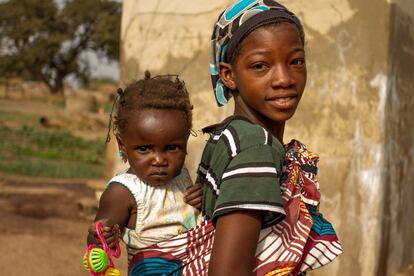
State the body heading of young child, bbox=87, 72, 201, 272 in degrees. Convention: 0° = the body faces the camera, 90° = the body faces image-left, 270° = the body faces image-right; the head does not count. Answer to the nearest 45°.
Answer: approximately 315°

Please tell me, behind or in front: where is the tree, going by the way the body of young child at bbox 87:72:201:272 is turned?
behind
